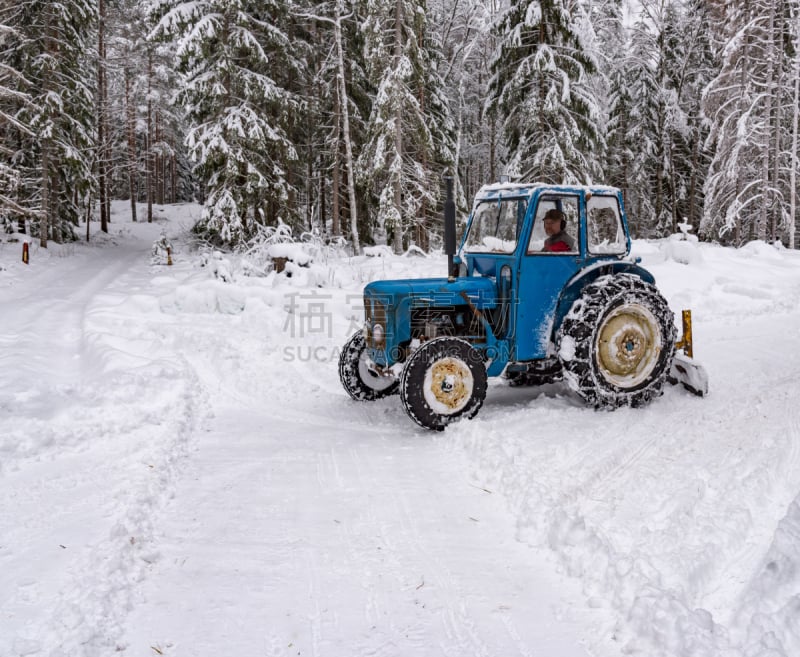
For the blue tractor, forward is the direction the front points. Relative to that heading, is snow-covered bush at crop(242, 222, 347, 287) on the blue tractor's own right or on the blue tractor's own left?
on the blue tractor's own right

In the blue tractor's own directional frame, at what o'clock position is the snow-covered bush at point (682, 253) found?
The snow-covered bush is roughly at 5 o'clock from the blue tractor.

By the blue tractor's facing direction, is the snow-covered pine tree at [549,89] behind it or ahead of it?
behind

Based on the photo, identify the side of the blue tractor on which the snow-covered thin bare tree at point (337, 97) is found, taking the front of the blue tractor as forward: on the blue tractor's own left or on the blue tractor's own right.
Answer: on the blue tractor's own right

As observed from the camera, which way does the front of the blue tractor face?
facing the viewer and to the left of the viewer

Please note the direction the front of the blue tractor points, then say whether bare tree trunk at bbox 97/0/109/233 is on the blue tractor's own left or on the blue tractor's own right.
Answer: on the blue tractor's own right

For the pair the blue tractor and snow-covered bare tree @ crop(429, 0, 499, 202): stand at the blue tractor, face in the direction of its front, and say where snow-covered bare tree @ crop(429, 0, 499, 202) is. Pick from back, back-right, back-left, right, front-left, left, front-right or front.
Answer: back-right

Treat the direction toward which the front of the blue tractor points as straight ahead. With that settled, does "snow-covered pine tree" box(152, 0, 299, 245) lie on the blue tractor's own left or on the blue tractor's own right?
on the blue tractor's own right
